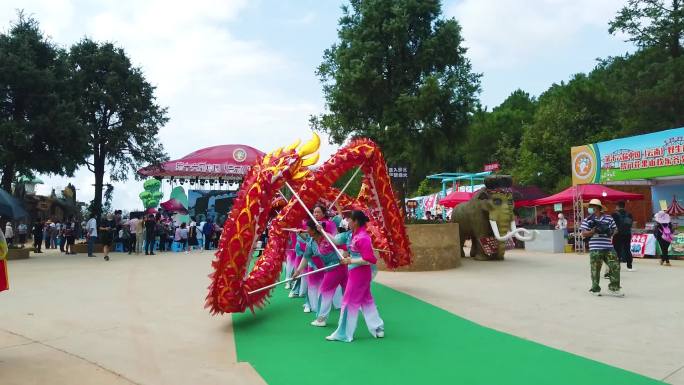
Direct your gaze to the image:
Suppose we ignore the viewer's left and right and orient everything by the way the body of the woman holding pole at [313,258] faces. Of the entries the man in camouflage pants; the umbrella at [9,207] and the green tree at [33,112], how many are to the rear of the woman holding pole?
1

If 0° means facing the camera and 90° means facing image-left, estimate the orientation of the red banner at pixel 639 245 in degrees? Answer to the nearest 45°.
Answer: approximately 0°

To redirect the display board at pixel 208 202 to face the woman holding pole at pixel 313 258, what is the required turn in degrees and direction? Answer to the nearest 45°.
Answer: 0° — it already faces them

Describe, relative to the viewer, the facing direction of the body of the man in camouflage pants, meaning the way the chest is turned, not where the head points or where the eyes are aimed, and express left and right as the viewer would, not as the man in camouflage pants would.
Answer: facing the viewer

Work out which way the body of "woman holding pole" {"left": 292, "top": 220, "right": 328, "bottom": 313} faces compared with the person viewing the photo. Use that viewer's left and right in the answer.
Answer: facing to the left of the viewer

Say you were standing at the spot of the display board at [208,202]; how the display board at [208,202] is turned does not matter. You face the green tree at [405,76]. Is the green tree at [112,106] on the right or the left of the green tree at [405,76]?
right

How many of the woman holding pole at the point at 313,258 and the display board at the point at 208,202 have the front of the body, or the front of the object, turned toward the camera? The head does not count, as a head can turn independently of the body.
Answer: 1

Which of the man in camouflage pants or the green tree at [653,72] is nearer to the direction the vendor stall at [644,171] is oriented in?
the man in camouflage pants

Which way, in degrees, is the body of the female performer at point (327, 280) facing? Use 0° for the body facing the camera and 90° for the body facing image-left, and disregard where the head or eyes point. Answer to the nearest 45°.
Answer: approximately 90°

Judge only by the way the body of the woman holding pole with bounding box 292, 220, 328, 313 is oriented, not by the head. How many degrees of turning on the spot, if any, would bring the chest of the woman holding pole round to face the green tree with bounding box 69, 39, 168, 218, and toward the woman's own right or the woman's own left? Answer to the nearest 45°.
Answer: approximately 45° to the woman's own right

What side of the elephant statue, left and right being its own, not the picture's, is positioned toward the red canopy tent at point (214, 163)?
back

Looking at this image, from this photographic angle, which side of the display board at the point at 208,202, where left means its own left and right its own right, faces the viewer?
front

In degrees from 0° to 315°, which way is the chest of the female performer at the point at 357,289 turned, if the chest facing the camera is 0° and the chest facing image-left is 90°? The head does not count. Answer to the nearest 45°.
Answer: approximately 90°

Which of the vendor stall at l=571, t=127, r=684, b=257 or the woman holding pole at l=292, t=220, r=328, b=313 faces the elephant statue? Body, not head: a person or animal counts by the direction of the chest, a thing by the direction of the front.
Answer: the vendor stall
